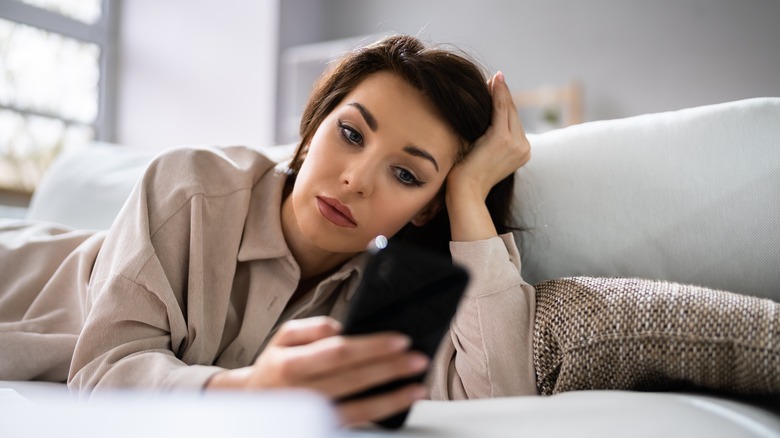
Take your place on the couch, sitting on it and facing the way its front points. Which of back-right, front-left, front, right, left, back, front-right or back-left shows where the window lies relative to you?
back-right

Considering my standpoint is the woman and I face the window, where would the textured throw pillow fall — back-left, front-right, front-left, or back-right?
back-right

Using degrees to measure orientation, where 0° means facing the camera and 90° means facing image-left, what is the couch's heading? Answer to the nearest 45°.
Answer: approximately 0°
